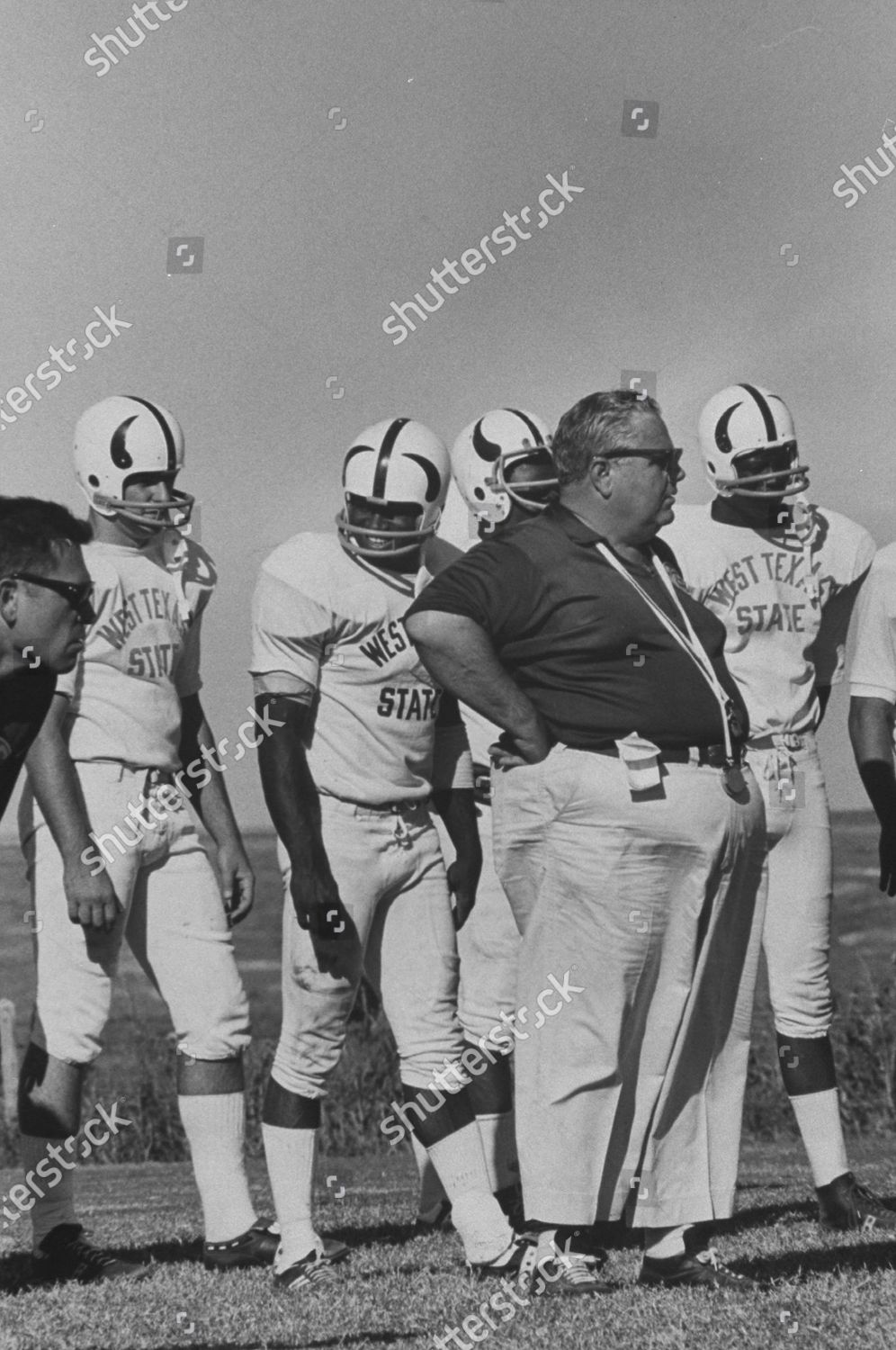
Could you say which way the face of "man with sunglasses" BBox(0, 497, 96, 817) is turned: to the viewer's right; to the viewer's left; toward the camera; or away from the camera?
to the viewer's right

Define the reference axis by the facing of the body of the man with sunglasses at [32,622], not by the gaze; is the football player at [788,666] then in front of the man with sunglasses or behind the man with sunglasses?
in front

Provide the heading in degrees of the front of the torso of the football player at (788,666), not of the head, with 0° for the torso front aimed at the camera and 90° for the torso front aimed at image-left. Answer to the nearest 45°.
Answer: approximately 315°

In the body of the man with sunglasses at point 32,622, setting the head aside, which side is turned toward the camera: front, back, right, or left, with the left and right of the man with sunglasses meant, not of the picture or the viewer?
right

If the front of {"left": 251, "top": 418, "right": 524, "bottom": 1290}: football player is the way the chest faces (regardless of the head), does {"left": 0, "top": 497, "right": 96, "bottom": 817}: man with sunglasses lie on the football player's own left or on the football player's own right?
on the football player's own right

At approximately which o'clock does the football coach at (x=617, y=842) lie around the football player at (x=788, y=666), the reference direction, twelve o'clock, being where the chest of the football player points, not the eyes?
The football coach is roughly at 2 o'clock from the football player.

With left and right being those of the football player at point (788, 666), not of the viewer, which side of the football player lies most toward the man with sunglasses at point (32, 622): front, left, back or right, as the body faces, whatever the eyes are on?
right

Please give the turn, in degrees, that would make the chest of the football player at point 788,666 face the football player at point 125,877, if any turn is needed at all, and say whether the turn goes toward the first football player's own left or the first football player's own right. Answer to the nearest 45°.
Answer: approximately 90° to the first football player's own right

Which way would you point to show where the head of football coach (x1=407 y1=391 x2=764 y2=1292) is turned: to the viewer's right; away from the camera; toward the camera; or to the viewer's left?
to the viewer's right
